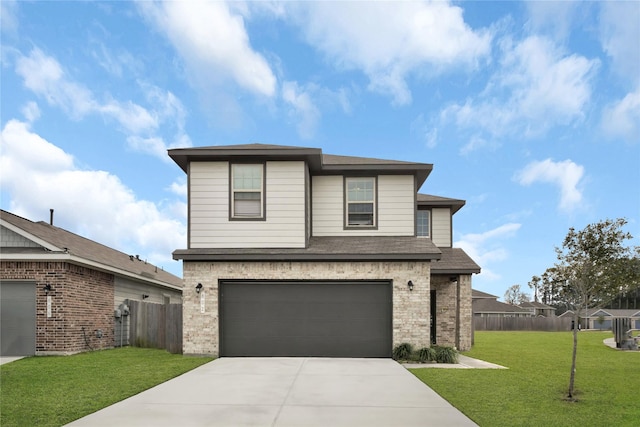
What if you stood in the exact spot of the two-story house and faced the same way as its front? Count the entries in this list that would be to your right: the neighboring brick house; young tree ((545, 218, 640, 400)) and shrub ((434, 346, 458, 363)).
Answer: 1

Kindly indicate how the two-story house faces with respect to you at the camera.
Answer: facing the viewer

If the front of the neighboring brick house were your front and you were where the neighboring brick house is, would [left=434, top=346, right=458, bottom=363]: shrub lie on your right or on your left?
on your left

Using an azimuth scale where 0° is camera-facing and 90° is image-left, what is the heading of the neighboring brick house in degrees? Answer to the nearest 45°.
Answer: approximately 0°

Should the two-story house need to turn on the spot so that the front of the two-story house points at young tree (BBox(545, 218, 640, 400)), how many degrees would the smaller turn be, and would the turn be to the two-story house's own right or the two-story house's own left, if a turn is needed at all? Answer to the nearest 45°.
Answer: approximately 45° to the two-story house's own left

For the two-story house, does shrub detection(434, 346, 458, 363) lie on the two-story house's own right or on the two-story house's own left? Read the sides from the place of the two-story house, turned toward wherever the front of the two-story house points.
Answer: on the two-story house's own left

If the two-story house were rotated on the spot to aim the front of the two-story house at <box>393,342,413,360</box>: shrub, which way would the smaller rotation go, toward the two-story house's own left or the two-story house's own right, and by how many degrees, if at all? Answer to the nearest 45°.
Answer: approximately 90° to the two-story house's own left

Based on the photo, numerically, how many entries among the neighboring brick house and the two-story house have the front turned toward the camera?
2

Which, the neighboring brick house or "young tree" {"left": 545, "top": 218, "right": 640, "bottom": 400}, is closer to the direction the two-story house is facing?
the young tree

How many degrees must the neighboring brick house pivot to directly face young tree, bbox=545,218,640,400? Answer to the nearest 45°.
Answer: approximately 45° to its left

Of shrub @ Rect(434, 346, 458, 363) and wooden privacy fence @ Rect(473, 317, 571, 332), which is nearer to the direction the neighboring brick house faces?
the shrub
